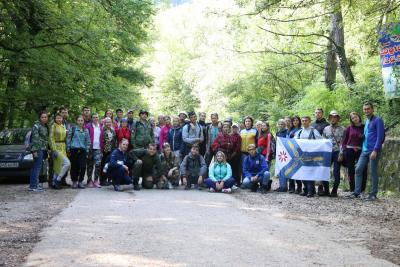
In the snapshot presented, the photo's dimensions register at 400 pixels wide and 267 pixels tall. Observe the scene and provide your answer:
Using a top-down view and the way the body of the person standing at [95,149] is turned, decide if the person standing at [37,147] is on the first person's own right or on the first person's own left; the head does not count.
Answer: on the first person's own right

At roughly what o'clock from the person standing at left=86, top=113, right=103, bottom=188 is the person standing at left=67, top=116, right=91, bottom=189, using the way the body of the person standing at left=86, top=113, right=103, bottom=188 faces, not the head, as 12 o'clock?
the person standing at left=67, top=116, right=91, bottom=189 is roughly at 2 o'clock from the person standing at left=86, top=113, right=103, bottom=188.

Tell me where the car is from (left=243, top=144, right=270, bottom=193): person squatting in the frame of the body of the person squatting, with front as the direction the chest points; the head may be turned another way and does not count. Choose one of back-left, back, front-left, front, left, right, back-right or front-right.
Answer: right

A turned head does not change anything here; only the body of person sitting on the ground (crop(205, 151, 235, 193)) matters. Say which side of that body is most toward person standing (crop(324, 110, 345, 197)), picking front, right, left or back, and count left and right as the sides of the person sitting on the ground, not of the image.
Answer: left

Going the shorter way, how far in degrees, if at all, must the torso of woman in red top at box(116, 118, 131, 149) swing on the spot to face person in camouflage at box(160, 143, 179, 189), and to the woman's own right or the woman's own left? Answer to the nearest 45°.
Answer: approximately 90° to the woman's own left

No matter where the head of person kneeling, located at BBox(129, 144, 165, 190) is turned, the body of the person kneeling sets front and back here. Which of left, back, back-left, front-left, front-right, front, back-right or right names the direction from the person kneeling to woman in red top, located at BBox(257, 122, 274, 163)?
left

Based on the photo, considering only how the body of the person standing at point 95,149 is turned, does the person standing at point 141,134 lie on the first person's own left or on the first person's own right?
on the first person's own left

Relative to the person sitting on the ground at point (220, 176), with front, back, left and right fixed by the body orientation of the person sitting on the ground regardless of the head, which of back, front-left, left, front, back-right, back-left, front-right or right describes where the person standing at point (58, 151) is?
right

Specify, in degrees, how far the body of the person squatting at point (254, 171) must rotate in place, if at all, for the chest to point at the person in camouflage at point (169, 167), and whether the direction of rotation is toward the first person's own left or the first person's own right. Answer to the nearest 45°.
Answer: approximately 90° to the first person's own right

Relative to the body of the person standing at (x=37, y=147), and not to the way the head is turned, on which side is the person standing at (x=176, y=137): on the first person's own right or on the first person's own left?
on the first person's own left

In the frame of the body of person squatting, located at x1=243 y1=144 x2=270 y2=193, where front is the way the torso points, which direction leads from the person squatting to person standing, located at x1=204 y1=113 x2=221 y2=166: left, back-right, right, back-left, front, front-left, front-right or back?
back-right

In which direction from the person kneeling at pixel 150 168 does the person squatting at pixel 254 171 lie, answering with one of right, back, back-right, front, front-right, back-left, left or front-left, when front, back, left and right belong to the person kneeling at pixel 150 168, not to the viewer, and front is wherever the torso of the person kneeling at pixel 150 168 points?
left

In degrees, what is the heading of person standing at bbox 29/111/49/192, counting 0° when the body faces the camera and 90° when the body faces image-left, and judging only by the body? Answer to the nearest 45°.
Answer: approximately 315°

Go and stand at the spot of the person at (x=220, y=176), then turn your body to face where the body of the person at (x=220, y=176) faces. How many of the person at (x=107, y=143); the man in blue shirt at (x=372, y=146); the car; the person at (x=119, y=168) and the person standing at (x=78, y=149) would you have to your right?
4
